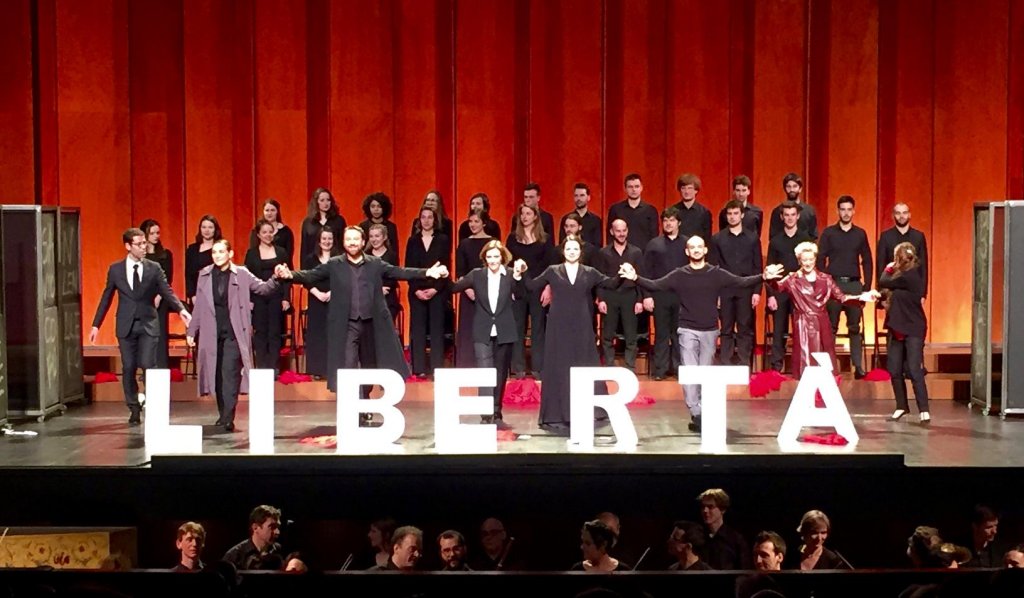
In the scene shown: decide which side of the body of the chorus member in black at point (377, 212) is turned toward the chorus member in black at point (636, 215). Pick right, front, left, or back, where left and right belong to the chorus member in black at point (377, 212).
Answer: left

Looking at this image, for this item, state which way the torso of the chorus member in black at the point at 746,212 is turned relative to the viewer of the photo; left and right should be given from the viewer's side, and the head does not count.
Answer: facing the viewer

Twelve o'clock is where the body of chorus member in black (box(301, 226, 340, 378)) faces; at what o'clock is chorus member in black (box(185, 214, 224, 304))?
chorus member in black (box(185, 214, 224, 304)) is roughly at 4 o'clock from chorus member in black (box(301, 226, 340, 378)).

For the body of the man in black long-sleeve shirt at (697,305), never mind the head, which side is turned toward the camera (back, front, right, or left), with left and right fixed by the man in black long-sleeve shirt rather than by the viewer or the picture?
front

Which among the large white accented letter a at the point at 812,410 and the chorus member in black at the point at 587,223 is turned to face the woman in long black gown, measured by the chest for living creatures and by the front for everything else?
the chorus member in black

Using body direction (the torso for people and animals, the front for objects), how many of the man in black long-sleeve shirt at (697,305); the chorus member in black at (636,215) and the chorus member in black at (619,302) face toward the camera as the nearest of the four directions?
3

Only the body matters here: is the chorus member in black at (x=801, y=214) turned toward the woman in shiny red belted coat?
yes

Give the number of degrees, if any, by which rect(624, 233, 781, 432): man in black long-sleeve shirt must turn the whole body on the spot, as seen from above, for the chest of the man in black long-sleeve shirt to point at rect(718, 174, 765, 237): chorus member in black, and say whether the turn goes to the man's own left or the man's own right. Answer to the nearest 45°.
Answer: approximately 180°

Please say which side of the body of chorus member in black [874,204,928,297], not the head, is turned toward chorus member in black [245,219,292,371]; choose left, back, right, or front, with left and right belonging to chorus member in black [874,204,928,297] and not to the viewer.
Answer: right

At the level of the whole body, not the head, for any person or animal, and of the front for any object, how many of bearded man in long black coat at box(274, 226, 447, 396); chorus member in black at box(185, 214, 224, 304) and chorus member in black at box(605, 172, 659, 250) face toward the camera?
3

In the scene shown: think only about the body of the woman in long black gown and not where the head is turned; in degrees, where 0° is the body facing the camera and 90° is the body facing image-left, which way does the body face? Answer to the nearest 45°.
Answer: approximately 0°

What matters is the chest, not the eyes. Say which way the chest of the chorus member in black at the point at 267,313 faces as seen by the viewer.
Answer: toward the camera
